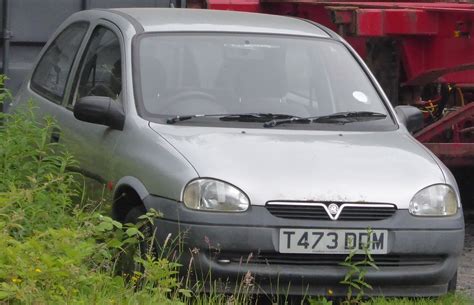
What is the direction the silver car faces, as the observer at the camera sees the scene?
facing the viewer and to the right of the viewer

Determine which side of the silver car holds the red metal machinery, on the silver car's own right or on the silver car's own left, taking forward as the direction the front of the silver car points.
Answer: on the silver car's own left
